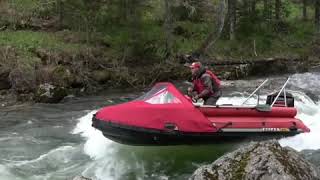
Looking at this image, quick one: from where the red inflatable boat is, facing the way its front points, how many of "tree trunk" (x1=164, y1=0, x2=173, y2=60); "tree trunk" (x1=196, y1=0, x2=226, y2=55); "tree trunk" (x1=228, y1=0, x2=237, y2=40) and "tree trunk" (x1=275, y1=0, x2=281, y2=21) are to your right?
4

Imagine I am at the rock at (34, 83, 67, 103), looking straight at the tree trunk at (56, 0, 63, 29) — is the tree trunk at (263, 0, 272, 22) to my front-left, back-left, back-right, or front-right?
front-right

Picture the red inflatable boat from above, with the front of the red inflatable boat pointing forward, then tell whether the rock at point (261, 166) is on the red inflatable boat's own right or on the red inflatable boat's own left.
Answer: on the red inflatable boat's own left

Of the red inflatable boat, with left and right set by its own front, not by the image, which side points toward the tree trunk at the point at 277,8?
right

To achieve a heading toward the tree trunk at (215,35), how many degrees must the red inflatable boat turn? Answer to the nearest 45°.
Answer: approximately 90° to its right

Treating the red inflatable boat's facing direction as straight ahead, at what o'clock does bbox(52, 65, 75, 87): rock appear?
The rock is roughly at 2 o'clock from the red inflatable boat.

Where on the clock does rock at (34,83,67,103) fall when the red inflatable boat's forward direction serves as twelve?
The rock is roughly at 2 o'clock from the red inflatable boat.

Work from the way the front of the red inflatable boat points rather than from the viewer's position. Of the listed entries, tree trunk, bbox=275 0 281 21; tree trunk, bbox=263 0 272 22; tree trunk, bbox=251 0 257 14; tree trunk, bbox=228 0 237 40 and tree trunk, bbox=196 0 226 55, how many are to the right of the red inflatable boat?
5

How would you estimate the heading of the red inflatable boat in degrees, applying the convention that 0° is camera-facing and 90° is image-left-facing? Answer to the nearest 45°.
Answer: approximately 90°

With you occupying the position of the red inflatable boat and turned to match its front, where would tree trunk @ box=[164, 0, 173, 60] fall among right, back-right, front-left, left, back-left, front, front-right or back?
right

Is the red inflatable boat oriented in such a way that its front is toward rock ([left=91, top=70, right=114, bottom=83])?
no

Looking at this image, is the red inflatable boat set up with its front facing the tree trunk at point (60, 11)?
no

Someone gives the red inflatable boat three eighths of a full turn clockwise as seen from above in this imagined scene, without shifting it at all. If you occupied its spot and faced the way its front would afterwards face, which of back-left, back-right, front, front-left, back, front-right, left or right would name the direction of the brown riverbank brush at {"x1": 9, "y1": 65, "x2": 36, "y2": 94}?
left

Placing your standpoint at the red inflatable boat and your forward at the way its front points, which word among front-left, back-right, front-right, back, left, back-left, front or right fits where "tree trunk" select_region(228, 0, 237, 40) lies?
right
